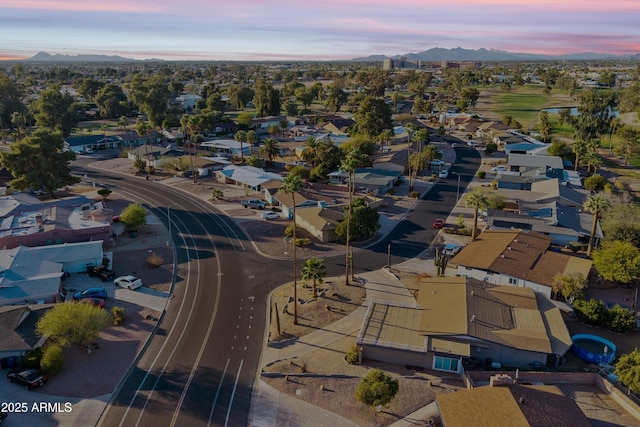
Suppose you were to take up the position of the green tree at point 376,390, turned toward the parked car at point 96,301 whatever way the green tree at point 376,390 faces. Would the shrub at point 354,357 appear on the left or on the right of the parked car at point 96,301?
right
